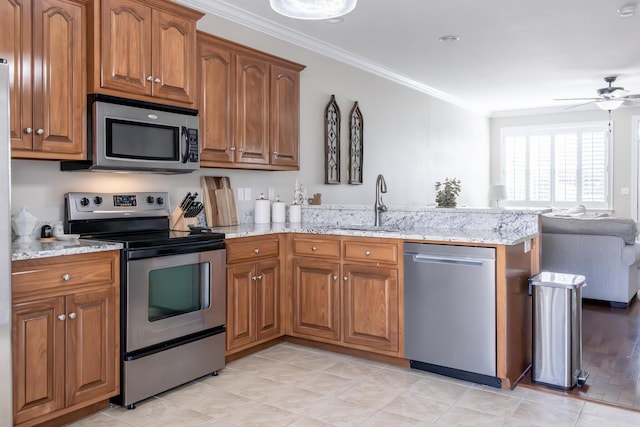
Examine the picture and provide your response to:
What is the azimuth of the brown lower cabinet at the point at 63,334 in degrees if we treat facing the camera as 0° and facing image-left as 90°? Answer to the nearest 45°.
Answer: approximately 315°

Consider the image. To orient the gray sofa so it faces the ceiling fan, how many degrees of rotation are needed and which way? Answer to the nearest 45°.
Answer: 0° — it already faces it

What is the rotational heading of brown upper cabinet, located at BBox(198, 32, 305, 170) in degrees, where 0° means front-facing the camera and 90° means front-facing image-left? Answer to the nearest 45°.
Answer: approximately 315°

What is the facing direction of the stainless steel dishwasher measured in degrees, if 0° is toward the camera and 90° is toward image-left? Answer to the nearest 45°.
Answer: approximately 45°

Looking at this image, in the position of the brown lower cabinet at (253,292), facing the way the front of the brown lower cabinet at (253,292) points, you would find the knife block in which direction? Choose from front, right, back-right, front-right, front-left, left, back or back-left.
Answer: back-right

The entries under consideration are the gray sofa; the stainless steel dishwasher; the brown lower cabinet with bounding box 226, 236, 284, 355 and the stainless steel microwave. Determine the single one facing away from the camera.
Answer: the gray sofa

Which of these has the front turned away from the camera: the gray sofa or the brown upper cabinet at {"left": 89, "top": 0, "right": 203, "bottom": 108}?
the gray sofa

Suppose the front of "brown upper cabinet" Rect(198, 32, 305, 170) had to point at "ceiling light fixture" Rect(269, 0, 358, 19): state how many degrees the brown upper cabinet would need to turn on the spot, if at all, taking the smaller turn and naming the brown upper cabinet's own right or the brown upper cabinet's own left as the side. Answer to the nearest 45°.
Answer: approximately 45° to the brown upper cabinet's own right

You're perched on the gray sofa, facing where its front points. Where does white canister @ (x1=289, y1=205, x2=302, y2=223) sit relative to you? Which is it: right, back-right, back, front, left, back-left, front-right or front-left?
back-left

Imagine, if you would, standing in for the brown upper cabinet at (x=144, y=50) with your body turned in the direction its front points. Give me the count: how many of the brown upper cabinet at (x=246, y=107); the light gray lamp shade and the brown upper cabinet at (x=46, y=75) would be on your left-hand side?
2

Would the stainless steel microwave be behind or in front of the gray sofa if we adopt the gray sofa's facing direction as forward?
behind
